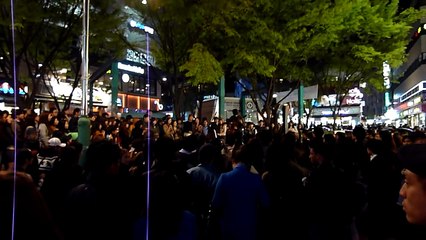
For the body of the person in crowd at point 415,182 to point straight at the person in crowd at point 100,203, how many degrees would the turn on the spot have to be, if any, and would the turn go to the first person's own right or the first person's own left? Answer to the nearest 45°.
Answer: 0° — they already face them

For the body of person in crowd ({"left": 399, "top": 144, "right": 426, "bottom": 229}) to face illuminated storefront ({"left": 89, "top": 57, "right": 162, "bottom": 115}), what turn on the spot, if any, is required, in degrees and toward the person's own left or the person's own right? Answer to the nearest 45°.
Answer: approximately 45° to the person's own right

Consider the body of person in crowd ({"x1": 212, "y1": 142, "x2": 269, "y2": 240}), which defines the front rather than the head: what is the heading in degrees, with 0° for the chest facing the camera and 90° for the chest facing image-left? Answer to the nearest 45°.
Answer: approximately 180°

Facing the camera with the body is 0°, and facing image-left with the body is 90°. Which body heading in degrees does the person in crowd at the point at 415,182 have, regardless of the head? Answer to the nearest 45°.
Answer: approximately 90°

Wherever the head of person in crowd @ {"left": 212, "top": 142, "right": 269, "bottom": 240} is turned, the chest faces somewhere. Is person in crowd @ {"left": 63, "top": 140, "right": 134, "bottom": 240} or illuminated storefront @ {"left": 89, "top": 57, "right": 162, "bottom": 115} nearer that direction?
the illuminated storefront

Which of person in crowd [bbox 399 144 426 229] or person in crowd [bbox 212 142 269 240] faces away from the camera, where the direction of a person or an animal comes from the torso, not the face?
person in crowd [bbox 212 142 269 240]

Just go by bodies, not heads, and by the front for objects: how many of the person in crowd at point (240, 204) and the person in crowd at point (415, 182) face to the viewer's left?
1
